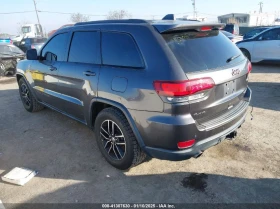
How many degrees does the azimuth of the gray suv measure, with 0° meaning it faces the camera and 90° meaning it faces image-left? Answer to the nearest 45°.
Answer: approximately 135°

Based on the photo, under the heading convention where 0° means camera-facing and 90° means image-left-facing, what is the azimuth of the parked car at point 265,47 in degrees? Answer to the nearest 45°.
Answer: approximately 90°

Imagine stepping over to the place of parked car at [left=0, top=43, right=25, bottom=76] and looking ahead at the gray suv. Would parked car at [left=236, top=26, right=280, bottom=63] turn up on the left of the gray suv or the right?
left

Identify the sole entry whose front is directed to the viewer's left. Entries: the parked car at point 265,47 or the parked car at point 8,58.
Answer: the parked car at point 265,47

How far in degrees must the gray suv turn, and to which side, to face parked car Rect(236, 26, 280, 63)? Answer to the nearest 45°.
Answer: approximately 90° to its right

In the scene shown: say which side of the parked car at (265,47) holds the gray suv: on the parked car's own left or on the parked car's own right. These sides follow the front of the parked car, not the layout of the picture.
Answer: on the parked car's own left
